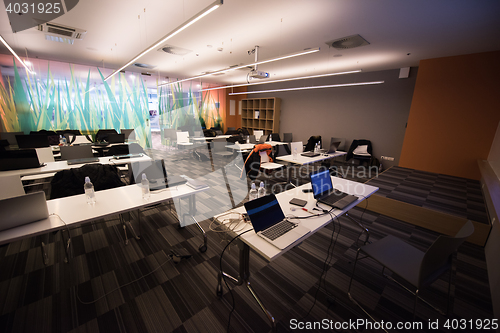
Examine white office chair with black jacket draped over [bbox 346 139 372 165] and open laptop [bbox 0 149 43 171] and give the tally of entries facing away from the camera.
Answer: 1

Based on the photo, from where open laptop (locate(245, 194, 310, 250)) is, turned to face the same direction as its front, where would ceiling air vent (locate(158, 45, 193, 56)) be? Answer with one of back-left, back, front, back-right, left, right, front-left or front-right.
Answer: back

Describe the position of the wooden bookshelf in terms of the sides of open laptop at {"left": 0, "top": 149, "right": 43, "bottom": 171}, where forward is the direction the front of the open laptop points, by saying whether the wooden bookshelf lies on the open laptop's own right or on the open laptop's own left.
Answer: on the open laptop's own right

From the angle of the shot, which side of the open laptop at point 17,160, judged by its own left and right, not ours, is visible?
back

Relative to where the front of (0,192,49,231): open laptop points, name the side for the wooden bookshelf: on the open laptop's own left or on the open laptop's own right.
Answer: on the open laptop's own right

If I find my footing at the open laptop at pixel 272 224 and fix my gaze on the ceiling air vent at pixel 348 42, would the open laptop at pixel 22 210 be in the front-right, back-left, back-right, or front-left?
back-left

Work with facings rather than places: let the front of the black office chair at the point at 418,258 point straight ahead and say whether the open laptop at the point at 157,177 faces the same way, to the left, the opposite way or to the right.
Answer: to the right

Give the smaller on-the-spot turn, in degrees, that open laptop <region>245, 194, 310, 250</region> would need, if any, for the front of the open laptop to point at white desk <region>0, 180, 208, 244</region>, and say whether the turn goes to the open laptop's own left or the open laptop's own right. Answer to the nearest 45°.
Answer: approximately 135° to the open laptop's own right

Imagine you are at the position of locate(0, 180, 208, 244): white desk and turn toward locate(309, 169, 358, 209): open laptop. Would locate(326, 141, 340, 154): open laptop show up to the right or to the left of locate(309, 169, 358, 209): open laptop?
left

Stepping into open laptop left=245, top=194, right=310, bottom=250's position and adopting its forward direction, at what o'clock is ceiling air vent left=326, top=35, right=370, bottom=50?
The ceiling air vent is roughly at 8 o'clock from the open laptop.
